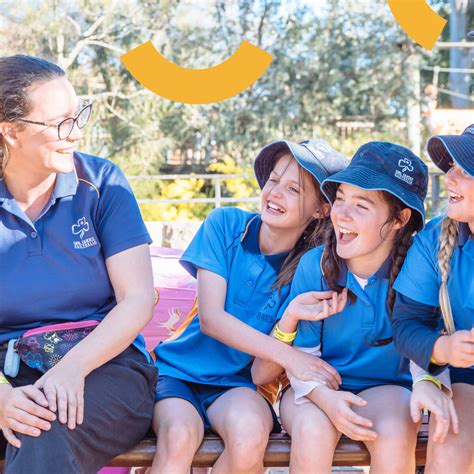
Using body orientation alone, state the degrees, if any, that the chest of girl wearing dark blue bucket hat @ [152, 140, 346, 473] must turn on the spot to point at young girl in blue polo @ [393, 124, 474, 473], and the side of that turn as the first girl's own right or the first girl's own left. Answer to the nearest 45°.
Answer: approximately 45° to the first girl's own left

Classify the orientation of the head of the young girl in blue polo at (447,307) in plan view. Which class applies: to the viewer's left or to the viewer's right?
to the viewer's left

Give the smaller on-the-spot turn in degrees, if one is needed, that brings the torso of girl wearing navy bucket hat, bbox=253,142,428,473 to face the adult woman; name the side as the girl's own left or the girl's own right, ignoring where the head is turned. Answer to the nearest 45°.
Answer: approximately 90° to the girl's own right

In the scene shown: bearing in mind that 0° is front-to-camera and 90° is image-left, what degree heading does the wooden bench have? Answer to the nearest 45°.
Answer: approximately 0°

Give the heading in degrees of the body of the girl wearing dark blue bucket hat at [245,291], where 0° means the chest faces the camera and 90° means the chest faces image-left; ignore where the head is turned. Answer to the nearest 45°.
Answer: approximately 0°
